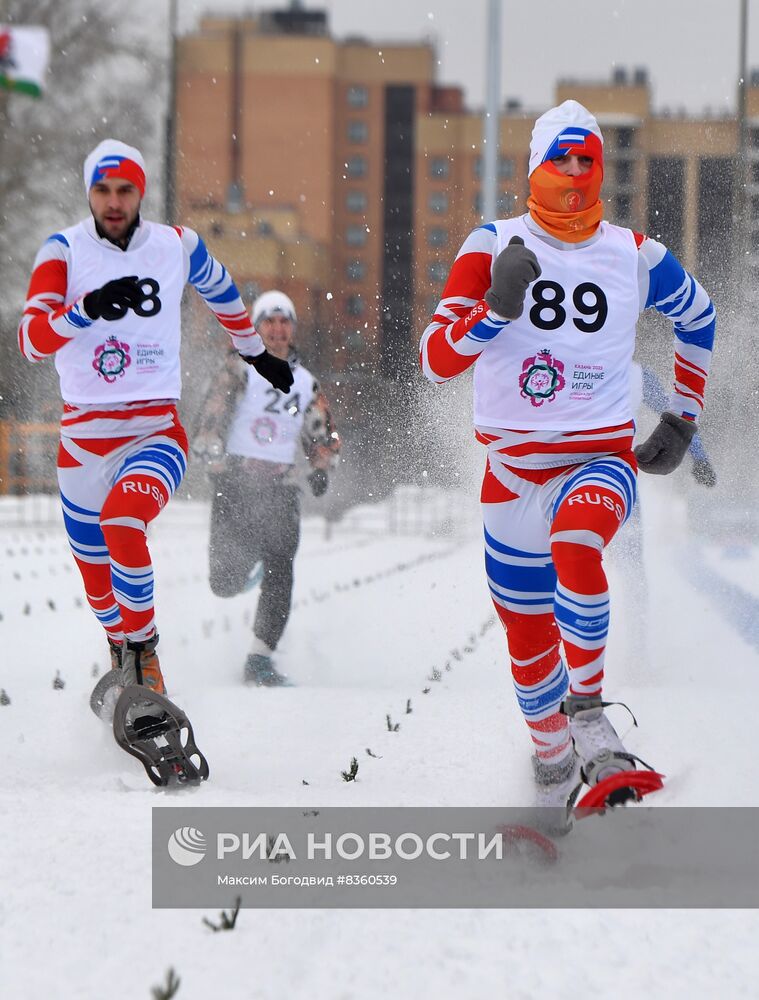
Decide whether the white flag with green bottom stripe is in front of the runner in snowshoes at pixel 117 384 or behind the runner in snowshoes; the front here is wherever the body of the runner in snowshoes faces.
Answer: behind

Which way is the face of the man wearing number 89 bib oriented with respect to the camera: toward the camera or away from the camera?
toward the camera

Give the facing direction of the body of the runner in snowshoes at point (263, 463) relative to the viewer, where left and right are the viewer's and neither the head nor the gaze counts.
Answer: facing the viewer

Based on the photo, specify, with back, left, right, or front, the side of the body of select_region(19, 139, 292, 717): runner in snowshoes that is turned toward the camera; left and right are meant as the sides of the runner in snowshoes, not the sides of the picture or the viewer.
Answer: front

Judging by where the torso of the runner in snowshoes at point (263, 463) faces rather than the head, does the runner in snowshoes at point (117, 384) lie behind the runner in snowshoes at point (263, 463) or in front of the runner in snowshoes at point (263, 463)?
in front

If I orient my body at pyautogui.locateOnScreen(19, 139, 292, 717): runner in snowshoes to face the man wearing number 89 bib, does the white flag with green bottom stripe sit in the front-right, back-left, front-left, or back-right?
back-left

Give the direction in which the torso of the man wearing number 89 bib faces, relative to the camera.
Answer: toward the camera

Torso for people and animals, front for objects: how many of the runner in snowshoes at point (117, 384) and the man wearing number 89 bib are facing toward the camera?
2

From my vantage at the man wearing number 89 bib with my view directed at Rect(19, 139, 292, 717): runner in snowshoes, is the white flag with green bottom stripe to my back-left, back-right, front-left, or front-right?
front-right

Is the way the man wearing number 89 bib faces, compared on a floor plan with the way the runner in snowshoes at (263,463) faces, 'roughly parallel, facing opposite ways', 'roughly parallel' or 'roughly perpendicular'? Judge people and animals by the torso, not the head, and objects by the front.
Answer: roughly parallel

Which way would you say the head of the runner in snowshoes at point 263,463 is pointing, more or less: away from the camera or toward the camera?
toward the camera

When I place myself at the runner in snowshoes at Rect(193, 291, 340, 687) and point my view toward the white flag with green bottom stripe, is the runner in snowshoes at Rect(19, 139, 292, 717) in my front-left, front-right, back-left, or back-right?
back-left

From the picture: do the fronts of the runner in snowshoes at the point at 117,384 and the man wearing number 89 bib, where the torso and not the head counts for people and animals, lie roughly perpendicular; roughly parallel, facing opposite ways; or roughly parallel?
roughly parallel
